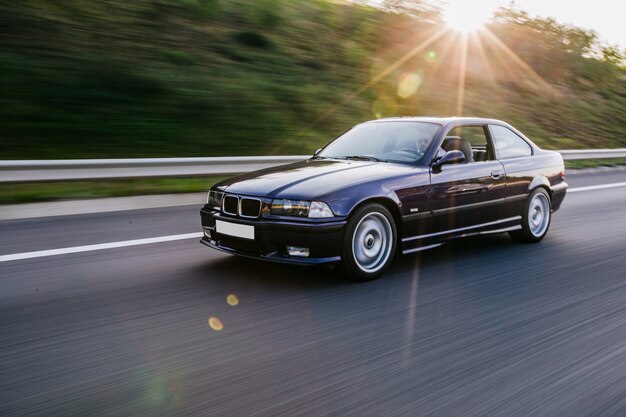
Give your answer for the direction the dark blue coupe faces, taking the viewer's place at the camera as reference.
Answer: facing the viewer and to the left of the viewer

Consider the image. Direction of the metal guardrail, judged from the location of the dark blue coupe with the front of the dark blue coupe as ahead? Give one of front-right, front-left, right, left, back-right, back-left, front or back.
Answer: right
